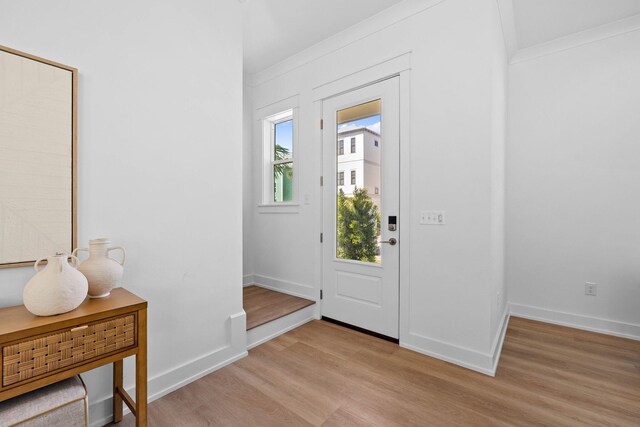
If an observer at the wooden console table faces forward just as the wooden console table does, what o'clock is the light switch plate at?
The light switch plate is roughly at 11 o'clock from the wooden console table.

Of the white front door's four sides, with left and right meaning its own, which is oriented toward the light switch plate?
left

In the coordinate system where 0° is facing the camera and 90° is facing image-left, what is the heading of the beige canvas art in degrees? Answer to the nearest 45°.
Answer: approximately 315°

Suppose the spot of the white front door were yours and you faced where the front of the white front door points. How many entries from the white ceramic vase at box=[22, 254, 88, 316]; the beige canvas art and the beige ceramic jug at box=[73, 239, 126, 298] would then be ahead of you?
3

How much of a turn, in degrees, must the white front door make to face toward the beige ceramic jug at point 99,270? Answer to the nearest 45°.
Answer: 0° — it already faces it

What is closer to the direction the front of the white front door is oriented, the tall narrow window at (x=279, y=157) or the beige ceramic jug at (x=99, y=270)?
the beige ceramic jug

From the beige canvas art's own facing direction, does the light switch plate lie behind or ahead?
ahead

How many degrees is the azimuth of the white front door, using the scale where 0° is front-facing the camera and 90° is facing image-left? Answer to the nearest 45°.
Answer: approximately 45°

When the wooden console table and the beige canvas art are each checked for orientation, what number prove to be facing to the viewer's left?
0

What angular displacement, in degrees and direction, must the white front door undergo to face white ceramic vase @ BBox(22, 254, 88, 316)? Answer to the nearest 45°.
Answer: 0° — it already faces it

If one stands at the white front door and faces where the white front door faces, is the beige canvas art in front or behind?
in front
